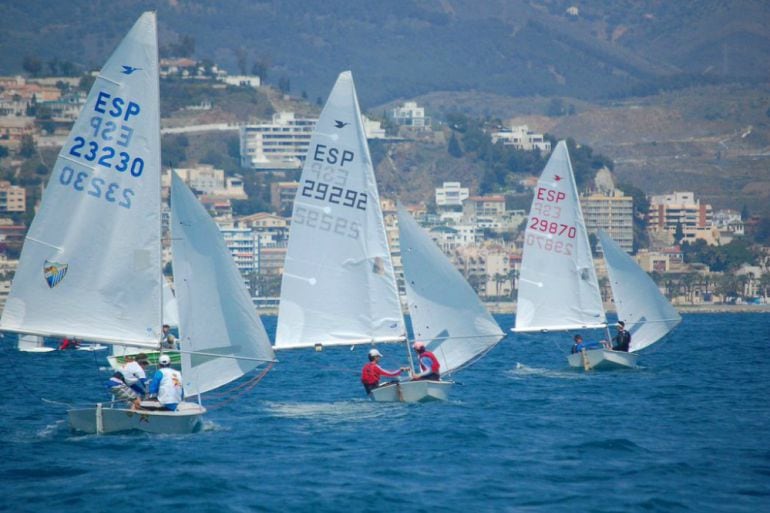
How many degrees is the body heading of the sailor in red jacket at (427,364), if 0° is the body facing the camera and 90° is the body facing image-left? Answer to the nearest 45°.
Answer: approximately 90°

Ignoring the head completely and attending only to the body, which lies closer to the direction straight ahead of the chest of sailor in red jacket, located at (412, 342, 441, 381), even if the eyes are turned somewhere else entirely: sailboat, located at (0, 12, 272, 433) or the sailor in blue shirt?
the sailboat

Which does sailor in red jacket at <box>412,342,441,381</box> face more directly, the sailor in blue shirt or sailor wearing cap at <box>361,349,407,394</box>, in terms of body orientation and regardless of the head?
the sailor wearing cap

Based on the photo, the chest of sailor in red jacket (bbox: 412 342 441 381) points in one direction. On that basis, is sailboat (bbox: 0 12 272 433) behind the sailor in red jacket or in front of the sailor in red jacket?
in front

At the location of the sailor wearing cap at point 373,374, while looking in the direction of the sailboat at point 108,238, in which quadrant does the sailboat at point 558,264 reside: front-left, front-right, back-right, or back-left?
back-right

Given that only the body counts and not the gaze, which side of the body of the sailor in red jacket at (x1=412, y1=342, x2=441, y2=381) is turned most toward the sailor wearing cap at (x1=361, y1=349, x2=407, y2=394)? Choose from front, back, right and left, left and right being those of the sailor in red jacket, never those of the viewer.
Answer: front
